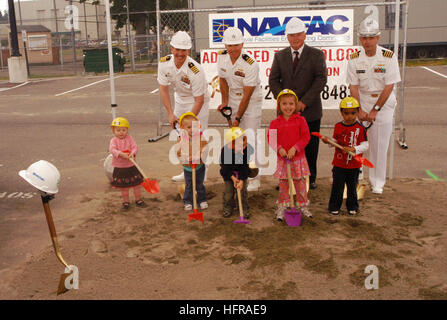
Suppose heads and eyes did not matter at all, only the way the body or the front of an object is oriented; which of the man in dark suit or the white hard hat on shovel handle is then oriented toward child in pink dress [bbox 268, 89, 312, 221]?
the man in dark suit

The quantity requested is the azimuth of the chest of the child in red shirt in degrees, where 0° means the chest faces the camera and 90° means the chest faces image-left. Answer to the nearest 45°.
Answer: approximately 0°

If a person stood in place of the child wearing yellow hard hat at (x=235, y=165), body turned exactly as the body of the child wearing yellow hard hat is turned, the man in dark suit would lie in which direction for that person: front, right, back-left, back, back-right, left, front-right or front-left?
back-left

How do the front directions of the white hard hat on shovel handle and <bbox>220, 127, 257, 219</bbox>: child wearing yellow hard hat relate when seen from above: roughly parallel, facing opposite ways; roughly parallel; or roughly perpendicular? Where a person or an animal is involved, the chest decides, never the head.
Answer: roughly perpendicular

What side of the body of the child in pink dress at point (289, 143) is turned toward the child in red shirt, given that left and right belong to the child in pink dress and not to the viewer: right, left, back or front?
left

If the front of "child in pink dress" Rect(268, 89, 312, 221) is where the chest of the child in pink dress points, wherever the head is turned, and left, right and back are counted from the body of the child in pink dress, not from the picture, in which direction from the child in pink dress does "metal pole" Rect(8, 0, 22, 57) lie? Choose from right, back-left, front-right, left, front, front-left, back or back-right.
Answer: back-right

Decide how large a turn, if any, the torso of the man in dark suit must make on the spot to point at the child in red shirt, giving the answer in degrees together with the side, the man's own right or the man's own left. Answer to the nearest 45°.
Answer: approximately 45° to the man's own left

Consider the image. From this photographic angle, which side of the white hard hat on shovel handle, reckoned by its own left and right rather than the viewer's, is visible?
left
